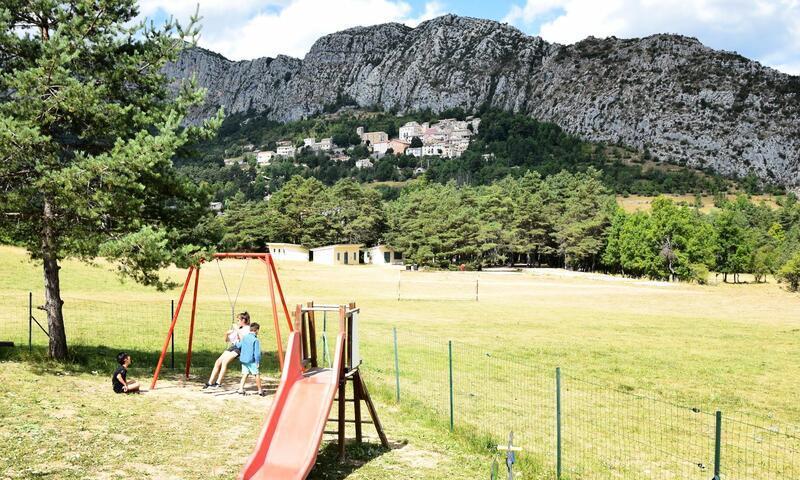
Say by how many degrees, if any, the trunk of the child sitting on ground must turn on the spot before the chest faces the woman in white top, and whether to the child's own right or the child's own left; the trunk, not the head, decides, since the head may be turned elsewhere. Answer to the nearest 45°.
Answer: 0° — they already face them

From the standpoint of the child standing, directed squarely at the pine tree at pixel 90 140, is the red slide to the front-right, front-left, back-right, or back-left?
back-left

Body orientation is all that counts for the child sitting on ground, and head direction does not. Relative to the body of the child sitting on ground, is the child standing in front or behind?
in front

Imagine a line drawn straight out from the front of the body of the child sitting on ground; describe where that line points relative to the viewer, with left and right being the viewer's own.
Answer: facing to the right of the viewer
